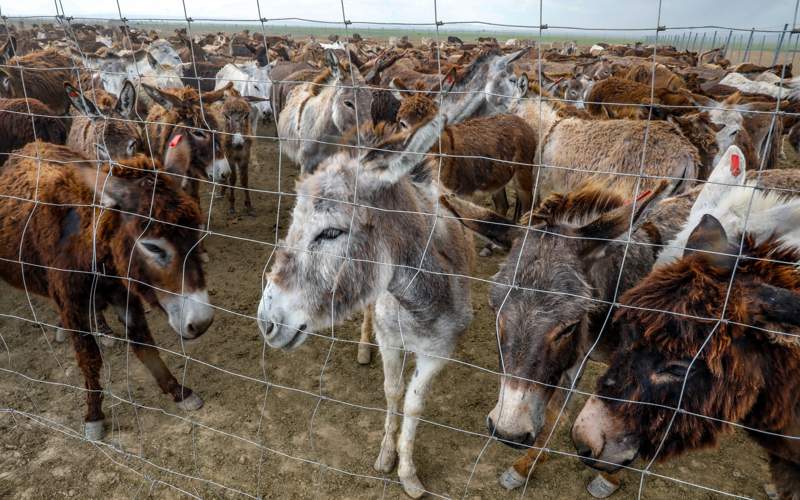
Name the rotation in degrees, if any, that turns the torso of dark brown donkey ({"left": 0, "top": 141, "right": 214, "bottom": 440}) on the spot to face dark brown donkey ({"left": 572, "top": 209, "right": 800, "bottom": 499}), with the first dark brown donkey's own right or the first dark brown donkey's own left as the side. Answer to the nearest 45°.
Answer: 0° — it already faces it

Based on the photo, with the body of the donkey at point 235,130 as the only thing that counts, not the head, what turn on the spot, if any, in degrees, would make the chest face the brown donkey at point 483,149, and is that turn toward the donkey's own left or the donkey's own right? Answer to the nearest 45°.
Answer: approximately 45° to the donkey's own left

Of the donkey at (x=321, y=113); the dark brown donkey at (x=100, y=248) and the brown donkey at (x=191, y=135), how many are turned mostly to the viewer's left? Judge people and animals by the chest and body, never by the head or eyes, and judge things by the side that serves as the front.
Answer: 0

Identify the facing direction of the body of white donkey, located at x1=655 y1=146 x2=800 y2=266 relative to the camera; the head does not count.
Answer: to the viewer's left

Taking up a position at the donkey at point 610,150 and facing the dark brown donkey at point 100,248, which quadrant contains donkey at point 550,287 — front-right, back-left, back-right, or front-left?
front-left

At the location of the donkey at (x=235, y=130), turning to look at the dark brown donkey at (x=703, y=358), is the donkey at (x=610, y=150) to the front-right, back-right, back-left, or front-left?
front-left

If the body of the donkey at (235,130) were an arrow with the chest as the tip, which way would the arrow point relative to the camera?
toward the camera

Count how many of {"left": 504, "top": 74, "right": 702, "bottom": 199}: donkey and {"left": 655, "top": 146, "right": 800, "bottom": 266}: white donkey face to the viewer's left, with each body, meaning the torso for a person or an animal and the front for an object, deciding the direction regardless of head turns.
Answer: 2

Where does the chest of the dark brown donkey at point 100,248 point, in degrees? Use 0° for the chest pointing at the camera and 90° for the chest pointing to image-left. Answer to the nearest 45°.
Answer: approximately 315°

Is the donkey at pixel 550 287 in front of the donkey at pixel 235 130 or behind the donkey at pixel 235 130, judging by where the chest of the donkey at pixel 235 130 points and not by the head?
in front

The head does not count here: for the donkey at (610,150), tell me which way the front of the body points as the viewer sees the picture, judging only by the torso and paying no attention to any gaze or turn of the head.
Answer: to the viewer's left

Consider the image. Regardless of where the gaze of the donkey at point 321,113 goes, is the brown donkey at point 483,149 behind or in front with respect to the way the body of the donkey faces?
in front

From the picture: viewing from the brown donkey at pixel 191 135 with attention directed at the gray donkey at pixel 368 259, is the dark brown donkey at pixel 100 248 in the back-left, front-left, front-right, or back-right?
front-right

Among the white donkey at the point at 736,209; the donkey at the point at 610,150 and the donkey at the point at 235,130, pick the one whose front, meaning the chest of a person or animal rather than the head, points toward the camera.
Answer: the donkey at the point at 235,130

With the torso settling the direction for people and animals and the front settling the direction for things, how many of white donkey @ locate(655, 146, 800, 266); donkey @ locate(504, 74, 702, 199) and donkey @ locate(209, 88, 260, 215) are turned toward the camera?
1
